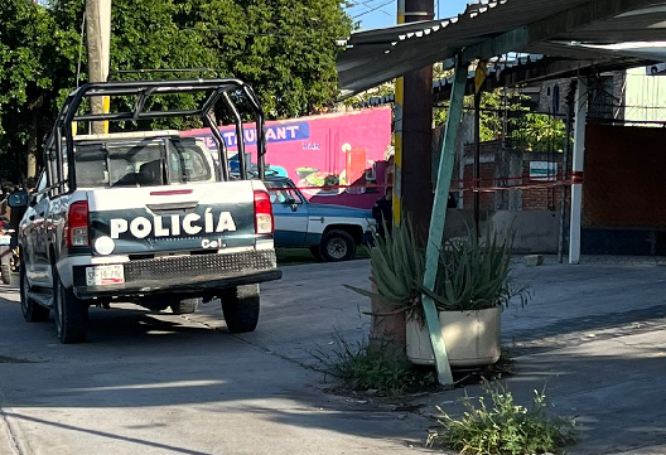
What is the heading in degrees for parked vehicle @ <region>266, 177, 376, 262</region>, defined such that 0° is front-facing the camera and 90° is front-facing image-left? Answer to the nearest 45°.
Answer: approximately 270°

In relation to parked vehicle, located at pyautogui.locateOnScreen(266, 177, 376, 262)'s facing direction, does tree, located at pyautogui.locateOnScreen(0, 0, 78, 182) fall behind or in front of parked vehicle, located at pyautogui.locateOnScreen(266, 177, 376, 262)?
behind

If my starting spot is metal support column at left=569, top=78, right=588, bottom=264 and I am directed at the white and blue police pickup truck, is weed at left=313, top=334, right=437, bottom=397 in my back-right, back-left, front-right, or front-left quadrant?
front-left

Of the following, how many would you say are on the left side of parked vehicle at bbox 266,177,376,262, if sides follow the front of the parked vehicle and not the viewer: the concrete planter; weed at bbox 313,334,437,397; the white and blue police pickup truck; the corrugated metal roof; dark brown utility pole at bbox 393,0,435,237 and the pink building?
1

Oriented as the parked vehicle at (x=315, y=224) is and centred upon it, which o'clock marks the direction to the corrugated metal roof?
The corrugated metal roof is roughly at 3 o'clock from the parked vehicle.

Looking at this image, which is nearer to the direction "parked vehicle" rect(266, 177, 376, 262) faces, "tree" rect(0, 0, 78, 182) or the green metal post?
the green metal post

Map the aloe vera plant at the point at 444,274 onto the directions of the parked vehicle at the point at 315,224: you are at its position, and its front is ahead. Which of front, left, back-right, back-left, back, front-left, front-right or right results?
right
